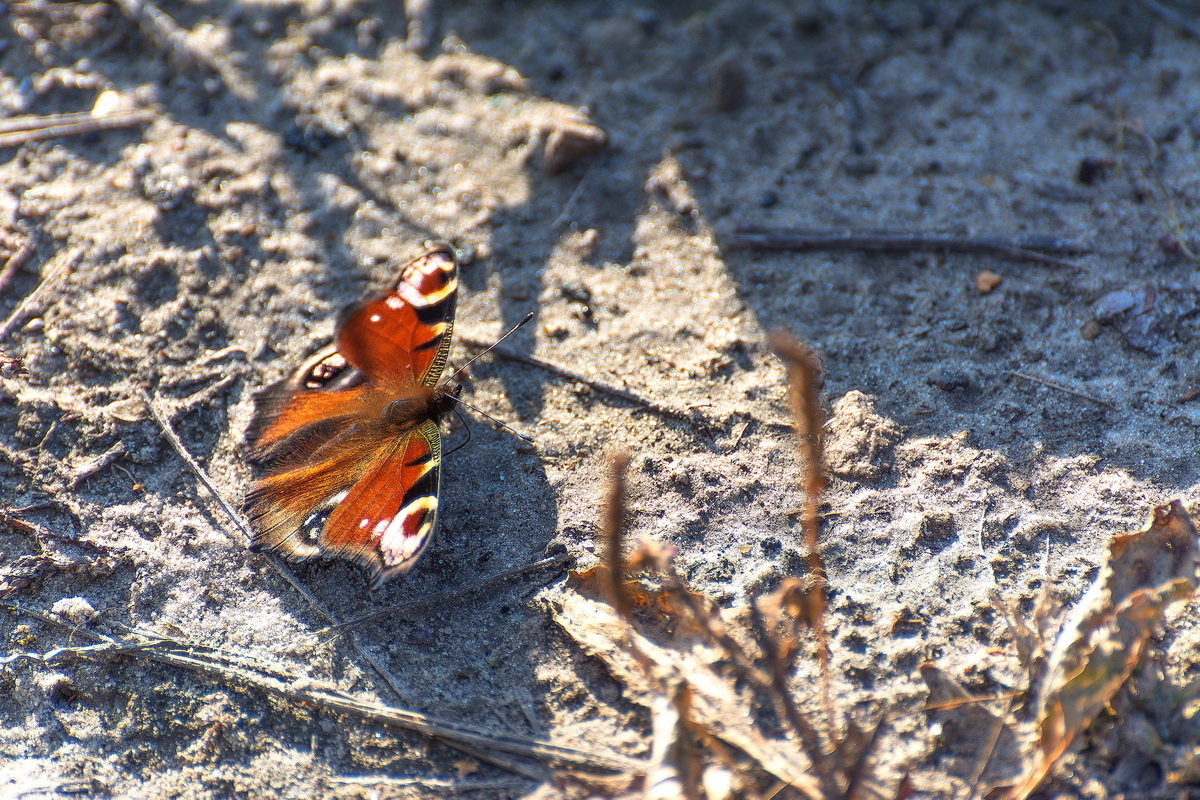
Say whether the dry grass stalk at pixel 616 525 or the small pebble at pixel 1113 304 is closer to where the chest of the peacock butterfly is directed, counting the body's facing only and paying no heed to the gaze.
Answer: the small pebble

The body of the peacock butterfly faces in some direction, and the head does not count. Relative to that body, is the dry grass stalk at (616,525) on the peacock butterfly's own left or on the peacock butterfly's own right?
on the peacock butterfly's own right

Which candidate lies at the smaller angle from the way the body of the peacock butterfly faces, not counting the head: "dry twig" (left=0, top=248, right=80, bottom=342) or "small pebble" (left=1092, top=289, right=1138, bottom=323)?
the small pebble

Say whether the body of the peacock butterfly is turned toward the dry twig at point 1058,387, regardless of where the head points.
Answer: yes

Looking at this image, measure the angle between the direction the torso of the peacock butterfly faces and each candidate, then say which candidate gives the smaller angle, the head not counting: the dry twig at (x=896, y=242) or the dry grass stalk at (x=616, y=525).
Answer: the dry twig

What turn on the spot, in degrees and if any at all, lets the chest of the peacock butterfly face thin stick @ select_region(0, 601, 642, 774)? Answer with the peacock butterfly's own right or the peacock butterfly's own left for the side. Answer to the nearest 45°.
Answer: approximately 90° to the peacock butterfly's own right

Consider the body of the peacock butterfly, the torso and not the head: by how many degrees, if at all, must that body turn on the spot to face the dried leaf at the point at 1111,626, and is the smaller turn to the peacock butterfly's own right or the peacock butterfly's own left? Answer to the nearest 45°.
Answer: approximately 45° to the peacock butterfly's own right

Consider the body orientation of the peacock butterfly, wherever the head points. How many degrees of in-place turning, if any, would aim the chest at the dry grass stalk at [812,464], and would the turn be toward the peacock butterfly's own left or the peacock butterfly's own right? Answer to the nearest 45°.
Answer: approximately 45° to the peacock butterfly's own right

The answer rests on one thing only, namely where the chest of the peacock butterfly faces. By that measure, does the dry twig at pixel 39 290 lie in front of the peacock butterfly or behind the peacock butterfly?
behind

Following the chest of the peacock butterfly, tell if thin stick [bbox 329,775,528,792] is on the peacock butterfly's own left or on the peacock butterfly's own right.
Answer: on the peacock butterfly's own right

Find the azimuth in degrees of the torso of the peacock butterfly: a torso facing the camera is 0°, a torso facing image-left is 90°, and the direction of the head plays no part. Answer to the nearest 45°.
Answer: approximately 270°

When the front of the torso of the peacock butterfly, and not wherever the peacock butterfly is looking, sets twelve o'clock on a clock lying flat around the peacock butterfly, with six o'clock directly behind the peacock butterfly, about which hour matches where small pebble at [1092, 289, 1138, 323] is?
The small pebble is roughly at 12 o'clock from the peacock butterfly.
